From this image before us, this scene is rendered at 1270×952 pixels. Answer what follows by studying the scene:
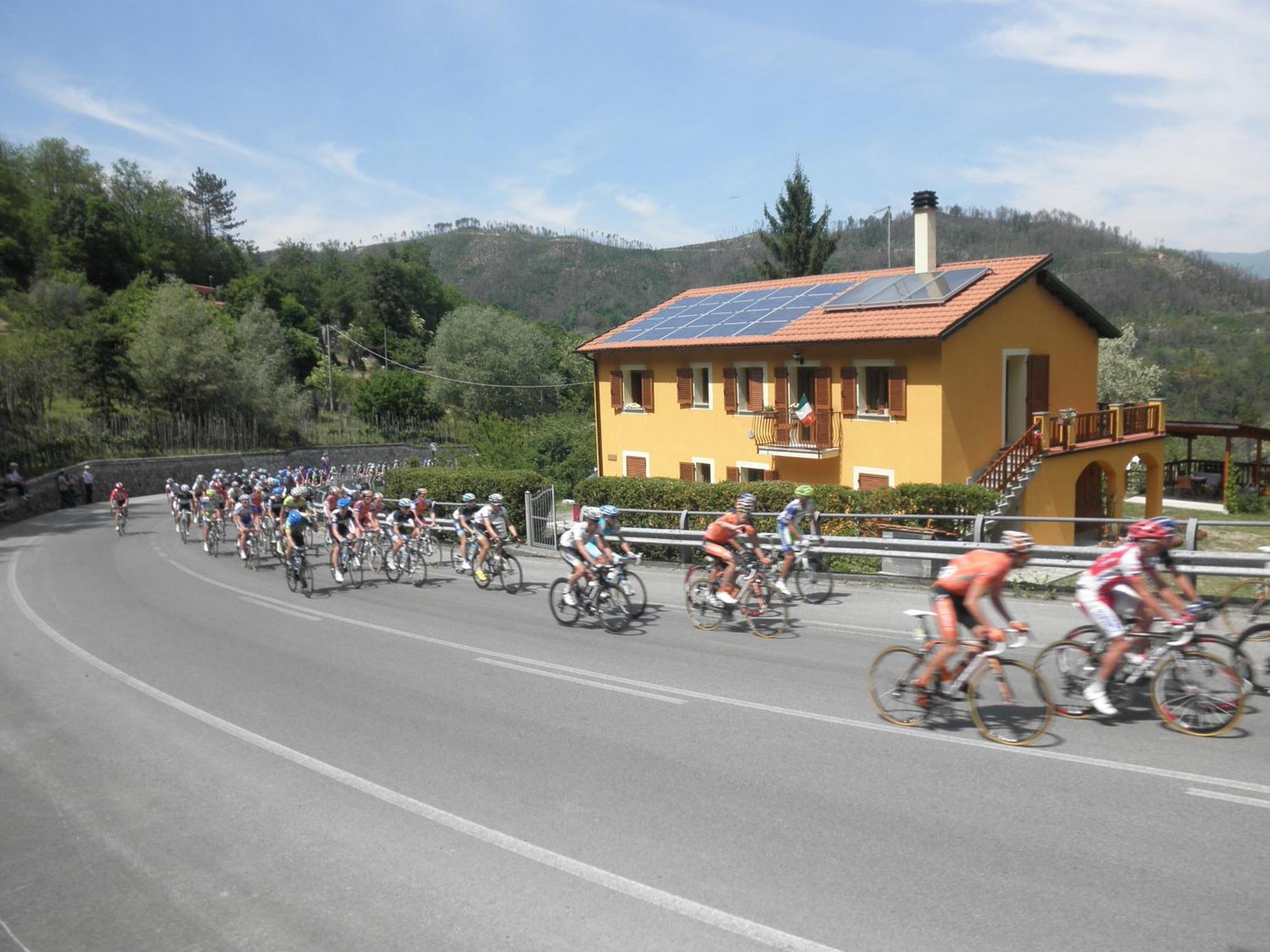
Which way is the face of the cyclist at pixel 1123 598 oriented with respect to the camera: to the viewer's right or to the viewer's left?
to the viewer's right

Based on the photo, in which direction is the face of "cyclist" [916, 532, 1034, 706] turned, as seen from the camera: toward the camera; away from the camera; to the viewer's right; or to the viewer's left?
to the viewer's right

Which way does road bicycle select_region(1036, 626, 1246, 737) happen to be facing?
to the viewer's right

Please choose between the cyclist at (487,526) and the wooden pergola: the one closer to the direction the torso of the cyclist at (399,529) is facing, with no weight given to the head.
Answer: the cyclist

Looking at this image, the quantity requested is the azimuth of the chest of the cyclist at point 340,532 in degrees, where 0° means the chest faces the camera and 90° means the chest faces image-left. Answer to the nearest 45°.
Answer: approximately 315°

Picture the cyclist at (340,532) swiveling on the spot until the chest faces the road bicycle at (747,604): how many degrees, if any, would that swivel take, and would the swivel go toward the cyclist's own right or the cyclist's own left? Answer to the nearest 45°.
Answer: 0° — they already face it

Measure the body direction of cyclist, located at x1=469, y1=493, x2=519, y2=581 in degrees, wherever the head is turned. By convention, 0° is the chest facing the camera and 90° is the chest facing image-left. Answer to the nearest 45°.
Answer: approximately 315°

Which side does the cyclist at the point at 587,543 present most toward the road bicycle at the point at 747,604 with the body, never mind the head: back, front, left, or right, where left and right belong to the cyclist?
front

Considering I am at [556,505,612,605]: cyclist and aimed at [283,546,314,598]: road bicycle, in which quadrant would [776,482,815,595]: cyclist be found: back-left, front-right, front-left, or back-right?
back-right

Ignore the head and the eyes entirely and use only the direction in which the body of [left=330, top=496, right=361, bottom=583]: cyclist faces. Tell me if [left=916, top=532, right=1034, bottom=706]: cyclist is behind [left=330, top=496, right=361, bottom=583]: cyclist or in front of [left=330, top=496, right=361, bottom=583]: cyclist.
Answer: in front

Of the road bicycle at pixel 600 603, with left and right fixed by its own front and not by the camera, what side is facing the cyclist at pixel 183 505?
back

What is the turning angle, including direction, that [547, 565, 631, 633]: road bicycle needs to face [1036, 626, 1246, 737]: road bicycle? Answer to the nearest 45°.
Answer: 0° — it already faces it

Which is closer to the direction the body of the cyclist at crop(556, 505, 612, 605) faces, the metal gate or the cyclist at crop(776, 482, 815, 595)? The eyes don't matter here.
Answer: the cyclist

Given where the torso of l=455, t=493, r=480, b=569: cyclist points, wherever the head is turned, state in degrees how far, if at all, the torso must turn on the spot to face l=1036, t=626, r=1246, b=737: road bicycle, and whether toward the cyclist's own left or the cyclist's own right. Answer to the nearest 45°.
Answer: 0° — they already face it
